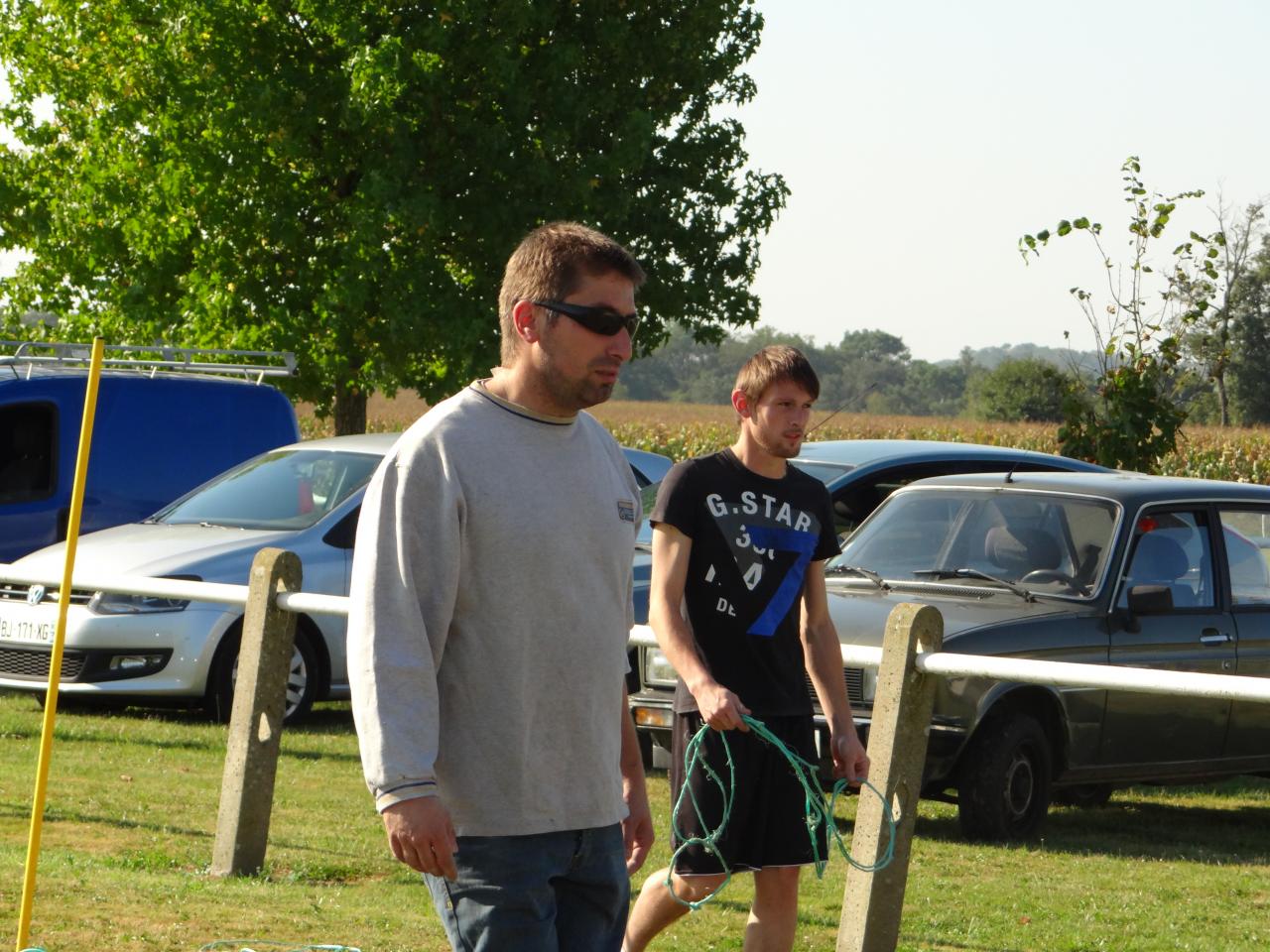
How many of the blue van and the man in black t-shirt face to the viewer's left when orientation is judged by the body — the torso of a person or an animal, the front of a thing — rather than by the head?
1

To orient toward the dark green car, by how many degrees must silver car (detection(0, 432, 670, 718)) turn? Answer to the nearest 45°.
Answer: approximately 90° to its left

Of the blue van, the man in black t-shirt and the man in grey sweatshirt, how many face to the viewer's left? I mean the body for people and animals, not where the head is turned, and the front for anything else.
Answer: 1

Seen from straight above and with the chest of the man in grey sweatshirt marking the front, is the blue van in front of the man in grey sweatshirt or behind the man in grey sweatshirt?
behind

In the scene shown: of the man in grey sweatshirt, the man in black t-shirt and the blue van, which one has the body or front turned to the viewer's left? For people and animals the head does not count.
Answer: the blue van

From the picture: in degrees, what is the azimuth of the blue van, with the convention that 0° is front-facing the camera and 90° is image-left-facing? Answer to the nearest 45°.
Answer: approximately 90°

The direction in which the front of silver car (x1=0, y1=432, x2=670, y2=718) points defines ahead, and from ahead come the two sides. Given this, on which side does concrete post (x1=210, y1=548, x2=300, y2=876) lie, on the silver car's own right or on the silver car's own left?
on the silver car's own left

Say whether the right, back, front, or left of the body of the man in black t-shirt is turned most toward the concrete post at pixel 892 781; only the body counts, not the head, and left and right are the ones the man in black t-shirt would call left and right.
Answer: left

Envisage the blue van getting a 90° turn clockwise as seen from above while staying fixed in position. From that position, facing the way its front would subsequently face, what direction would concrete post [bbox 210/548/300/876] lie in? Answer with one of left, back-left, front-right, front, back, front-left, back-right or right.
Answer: back

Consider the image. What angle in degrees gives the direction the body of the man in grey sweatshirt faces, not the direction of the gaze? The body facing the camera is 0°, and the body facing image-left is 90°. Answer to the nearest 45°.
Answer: approximately 315°

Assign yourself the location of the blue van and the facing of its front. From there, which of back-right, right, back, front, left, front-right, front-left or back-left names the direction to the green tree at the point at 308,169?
right

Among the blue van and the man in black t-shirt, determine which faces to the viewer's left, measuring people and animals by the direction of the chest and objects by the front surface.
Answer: the blue van

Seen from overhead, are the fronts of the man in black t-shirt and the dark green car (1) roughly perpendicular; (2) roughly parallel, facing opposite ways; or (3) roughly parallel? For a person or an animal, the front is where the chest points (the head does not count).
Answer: roughly perpendicular
